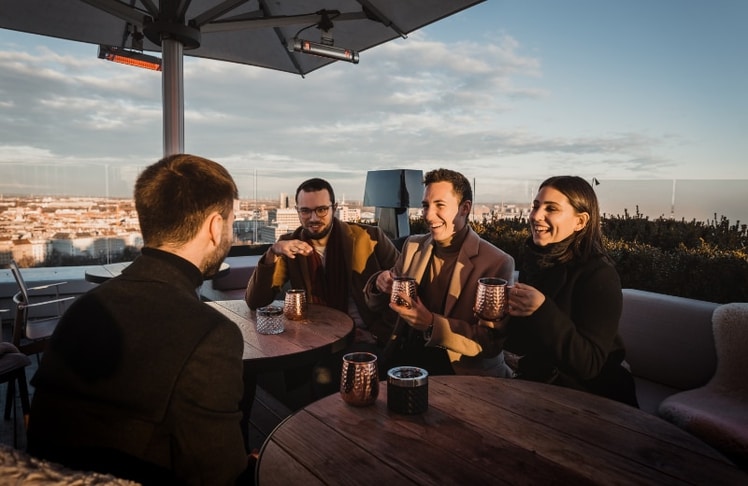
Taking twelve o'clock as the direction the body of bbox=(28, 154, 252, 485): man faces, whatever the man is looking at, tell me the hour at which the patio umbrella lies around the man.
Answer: The patio umbrella is roughly at 11 o'clock from the man.

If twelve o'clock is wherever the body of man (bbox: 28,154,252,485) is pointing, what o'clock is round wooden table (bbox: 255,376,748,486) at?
The round wooden table is roughly at 2 o'clock from the man.

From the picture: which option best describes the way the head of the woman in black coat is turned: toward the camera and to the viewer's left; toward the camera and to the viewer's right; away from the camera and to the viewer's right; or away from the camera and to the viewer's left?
toward the camera and to the viewer's left

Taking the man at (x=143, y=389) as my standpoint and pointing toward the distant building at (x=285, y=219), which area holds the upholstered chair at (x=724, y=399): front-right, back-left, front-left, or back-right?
front-right

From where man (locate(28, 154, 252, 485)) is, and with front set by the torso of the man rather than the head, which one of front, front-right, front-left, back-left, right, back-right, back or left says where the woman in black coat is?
front-right

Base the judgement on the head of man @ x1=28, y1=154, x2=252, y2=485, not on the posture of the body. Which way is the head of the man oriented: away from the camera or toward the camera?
away from the camera

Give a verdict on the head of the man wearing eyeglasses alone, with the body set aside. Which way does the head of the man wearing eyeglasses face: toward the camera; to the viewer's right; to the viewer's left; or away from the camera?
toward the camera

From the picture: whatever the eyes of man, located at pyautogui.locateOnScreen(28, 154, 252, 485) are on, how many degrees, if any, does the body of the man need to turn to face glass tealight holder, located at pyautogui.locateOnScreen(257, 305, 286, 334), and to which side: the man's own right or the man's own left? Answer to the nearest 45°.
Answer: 0° — they already face it

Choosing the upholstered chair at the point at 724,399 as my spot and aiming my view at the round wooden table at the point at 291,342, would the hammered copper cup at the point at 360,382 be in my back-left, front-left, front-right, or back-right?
front-left

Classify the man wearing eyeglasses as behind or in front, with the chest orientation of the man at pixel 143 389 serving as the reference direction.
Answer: in front

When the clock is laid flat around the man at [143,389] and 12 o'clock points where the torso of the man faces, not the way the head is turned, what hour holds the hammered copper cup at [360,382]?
The hammered copper cup is roughly at 1 o'clock from the man.

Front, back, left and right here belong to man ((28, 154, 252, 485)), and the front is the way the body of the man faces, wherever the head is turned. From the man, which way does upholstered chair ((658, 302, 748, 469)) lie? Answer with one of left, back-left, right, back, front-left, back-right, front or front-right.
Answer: front-right

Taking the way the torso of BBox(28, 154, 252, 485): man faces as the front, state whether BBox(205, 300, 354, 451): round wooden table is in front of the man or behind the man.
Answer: in front

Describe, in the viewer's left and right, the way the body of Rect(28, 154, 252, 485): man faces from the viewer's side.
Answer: facing away from the viewer and to the right of the viewer
